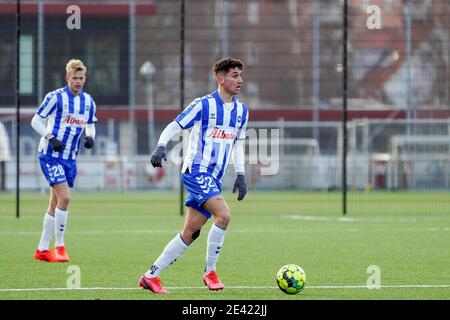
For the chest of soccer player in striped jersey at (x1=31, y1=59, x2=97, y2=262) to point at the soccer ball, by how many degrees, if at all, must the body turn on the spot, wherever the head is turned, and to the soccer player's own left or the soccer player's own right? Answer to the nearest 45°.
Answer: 0° — they already face it

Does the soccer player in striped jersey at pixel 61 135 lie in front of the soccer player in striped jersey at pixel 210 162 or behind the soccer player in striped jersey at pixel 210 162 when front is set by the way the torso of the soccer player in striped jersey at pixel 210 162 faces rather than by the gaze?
behind

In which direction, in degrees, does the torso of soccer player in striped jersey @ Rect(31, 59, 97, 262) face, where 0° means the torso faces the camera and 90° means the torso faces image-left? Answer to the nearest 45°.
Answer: approximately 315°

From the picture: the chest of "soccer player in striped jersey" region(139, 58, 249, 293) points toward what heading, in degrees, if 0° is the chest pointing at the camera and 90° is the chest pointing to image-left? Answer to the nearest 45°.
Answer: approximately 315°
